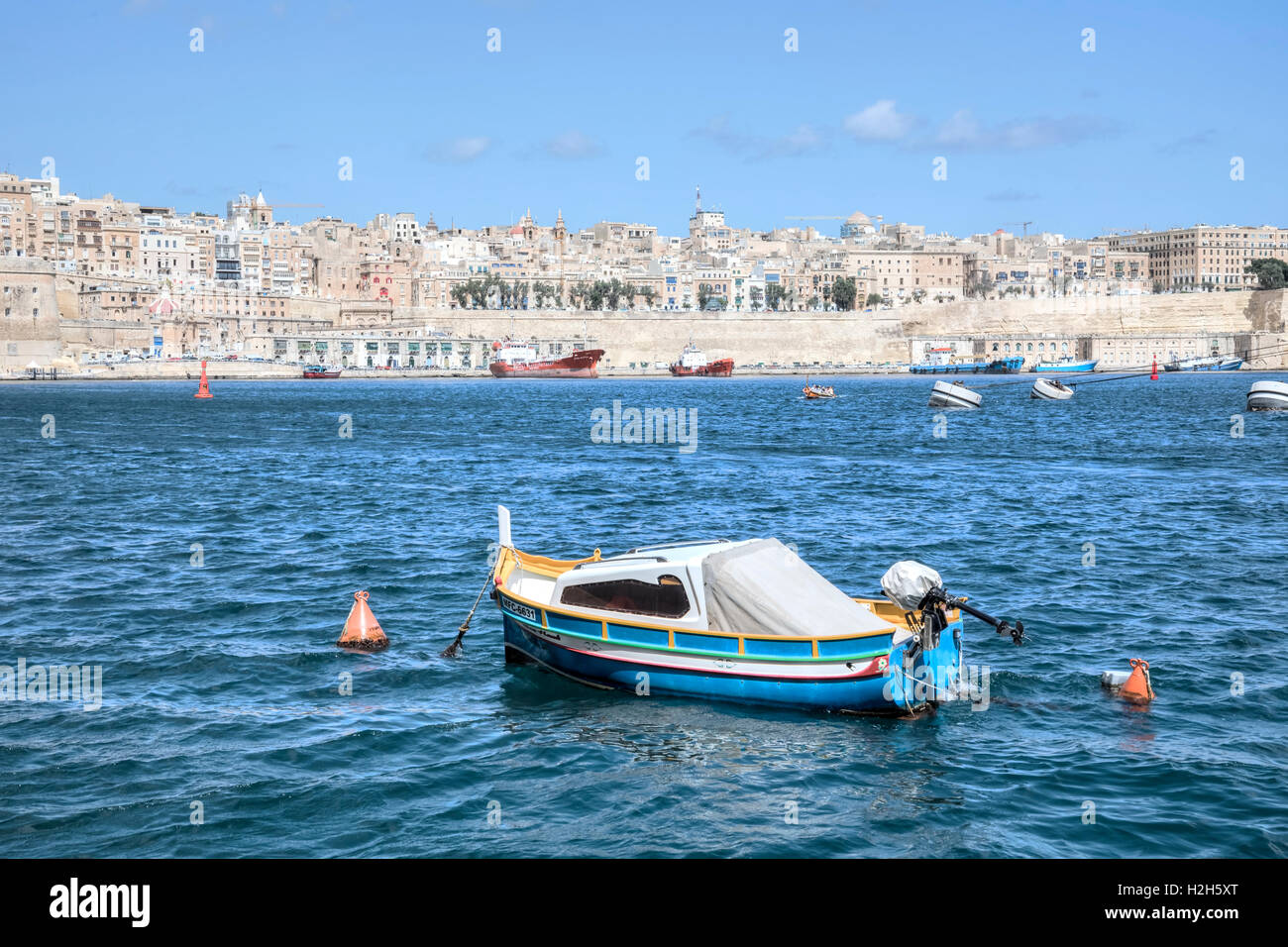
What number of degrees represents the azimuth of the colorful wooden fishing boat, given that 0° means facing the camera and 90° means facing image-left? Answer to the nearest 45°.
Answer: approximately 135°

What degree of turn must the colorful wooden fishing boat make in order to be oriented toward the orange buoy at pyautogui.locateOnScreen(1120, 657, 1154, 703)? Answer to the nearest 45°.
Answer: approximately 135° to its right

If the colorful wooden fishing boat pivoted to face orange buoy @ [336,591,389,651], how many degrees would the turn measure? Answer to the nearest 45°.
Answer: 0° — it already faces it
